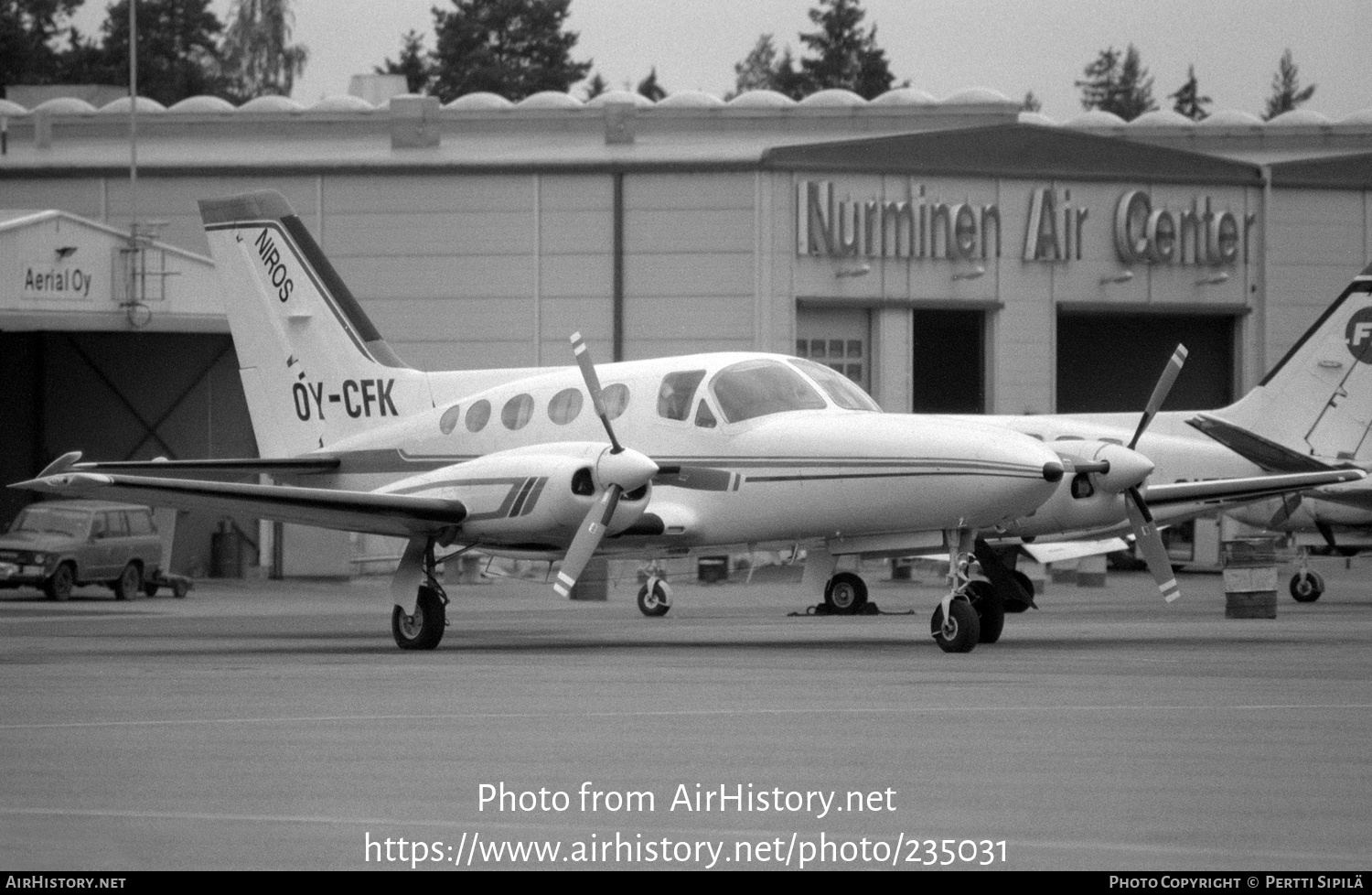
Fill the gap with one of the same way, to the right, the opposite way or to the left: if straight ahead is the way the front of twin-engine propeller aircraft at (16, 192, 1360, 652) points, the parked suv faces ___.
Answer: to the right

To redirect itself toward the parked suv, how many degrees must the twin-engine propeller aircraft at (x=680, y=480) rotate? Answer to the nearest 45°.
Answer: approximately 180°

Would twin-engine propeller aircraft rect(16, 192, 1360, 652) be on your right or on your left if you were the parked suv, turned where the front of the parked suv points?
on your left

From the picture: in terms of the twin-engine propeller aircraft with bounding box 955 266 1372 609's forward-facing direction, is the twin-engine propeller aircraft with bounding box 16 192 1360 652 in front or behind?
in front

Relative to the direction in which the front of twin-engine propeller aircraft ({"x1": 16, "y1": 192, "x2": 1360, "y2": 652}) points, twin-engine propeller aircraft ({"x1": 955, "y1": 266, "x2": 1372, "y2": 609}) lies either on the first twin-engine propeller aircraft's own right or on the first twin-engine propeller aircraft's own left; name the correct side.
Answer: on the first twin-engine propeller aircraft's own left

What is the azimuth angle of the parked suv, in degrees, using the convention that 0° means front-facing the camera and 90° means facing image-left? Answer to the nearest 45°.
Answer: approximately 45°

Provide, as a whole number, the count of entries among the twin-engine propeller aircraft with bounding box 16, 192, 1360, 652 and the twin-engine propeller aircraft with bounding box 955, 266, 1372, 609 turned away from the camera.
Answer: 0

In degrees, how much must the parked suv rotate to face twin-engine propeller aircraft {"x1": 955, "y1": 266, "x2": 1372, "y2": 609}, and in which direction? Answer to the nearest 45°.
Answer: approximately 135° to its left

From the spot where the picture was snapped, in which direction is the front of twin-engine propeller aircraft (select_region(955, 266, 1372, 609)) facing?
facing the viewer and to the left of the viewer

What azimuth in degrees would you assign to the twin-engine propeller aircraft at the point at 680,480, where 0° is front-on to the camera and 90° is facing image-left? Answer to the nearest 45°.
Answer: approximately 315°
